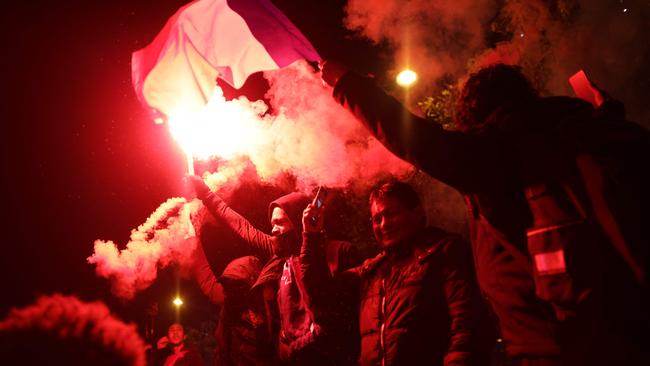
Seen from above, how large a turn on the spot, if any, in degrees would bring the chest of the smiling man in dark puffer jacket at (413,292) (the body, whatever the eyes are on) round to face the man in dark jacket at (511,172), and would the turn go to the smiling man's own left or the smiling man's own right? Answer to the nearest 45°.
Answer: approximately 45° to the smiling man's own left

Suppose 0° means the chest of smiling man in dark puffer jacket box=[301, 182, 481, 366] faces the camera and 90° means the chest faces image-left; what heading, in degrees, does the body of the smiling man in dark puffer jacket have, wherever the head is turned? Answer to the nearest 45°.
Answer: approximately 45°

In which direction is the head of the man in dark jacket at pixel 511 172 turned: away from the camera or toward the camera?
away from the camera

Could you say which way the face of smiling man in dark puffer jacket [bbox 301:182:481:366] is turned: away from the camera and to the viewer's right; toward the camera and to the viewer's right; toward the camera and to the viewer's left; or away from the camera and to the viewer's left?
toward the camera and to the viewer's left

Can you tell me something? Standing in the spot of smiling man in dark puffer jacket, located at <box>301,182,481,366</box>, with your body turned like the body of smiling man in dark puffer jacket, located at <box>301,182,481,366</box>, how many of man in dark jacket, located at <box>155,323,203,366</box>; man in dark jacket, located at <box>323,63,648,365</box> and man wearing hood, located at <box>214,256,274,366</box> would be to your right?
2

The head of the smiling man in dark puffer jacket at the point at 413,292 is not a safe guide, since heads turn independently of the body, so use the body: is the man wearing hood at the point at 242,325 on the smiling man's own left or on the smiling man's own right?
on the smiling man's own right
